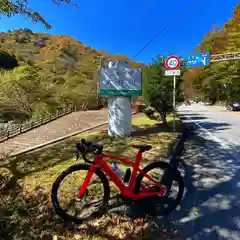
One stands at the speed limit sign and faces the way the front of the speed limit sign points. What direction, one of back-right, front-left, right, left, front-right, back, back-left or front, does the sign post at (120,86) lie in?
front-right

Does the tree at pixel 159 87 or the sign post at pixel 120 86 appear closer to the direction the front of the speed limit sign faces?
the sign post

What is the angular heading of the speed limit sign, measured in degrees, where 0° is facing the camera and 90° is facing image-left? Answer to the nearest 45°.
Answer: approximately 0°

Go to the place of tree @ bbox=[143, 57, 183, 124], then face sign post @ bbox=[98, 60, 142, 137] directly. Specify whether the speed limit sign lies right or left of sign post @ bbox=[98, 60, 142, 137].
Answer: left

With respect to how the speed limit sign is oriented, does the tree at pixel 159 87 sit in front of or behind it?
behind

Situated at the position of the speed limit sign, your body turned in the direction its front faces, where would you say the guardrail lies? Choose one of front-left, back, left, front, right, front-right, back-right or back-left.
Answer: right

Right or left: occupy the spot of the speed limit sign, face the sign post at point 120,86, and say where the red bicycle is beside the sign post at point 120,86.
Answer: left

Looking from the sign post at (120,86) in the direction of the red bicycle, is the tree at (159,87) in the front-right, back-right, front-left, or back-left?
back-left

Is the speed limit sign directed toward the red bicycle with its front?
yes
